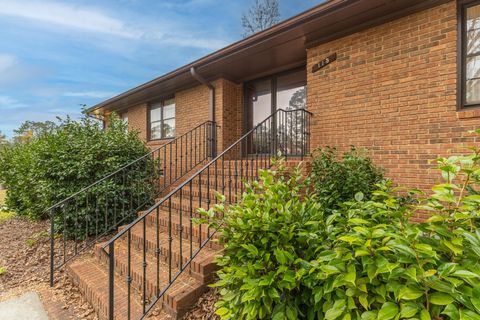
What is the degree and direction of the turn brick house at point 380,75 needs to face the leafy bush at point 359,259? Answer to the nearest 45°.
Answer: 0° — it already faces it

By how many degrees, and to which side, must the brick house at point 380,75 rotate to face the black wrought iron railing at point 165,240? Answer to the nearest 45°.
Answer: approximately 45° to its right

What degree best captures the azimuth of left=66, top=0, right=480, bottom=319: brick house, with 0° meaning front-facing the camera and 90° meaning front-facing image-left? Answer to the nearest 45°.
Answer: approximately 45°

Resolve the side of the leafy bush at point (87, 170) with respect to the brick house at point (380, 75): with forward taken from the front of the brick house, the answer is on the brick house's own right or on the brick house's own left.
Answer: on the brick house's own right

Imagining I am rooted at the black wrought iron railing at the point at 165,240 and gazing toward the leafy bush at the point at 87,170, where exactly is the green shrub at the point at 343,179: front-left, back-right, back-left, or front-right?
back-right
